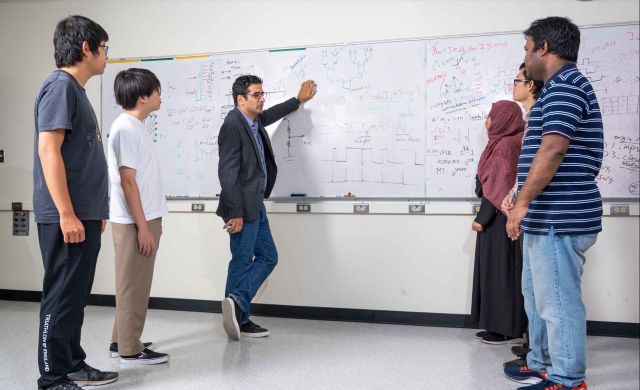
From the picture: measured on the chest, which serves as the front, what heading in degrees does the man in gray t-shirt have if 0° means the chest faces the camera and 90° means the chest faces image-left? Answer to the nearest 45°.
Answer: approximately 270°

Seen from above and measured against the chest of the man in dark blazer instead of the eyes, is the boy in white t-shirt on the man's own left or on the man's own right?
on the man's own right

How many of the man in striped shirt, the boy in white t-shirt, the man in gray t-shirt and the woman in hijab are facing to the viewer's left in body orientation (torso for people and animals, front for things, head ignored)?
2

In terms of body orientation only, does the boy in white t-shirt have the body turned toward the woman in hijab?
yes

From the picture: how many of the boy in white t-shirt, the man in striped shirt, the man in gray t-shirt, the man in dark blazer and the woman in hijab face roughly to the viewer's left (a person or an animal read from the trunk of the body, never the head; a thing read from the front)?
2

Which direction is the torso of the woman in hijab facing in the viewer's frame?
to the viewer's left

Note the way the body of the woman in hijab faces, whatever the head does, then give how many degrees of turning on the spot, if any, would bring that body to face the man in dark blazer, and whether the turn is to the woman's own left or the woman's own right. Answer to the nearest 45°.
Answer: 0° — they already face them

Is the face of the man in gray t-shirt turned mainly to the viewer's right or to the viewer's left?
to the viewer's right

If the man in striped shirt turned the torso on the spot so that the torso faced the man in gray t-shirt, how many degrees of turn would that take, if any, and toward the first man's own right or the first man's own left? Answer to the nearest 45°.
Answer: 0° — they already face them

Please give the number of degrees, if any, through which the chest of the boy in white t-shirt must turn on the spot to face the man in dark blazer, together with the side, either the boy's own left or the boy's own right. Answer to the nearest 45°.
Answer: approximately 45° to the boy's own left

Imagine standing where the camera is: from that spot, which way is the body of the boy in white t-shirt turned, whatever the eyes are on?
to the viewer's right

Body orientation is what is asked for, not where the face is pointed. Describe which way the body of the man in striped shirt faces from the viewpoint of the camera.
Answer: to the viewer's left

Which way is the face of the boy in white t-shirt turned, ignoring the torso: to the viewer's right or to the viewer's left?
to the viewer's right
